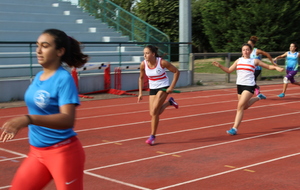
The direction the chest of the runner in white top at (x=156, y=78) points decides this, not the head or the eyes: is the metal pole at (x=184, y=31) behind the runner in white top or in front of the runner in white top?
behind

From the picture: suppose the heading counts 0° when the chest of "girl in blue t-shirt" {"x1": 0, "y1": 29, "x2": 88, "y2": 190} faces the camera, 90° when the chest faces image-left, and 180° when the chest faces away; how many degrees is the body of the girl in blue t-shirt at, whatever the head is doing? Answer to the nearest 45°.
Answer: approximately 45°

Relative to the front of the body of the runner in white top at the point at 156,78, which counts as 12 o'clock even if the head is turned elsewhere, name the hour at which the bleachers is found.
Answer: The bleachers is roughly at 4 o'clock from the runner in white top.

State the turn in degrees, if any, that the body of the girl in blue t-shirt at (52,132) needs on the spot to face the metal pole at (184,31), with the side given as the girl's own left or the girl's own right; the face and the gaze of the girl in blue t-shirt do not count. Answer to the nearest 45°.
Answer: approximately 135° to the girl's own right

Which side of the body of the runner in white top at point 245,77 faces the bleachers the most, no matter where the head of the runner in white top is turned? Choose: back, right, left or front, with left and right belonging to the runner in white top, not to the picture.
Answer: right

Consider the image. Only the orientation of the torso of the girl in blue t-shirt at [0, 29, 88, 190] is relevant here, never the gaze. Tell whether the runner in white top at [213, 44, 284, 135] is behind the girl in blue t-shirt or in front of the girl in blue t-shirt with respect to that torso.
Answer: behind

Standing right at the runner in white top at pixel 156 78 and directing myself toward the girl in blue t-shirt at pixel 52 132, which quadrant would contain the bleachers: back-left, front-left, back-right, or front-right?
back-right
